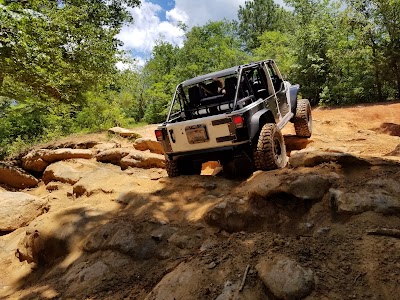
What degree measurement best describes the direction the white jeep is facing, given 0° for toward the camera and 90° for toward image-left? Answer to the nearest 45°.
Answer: approximately 225°

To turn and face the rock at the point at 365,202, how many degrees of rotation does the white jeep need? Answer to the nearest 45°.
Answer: approximately 135° to its right

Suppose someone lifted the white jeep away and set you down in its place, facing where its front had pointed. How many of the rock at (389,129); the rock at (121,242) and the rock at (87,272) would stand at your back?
2

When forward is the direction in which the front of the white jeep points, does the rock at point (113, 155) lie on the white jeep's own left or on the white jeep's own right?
on the white jeep's own left

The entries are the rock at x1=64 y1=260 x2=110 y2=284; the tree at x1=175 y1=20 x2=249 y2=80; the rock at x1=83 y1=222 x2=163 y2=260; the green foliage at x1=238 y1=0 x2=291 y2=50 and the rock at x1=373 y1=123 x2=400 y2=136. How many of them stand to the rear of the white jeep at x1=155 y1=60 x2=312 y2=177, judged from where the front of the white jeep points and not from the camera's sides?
2

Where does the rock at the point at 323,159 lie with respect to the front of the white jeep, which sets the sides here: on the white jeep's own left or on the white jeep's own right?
on the white jeep's own right

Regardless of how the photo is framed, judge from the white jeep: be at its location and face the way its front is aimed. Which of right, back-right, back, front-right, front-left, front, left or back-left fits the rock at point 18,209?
back-left

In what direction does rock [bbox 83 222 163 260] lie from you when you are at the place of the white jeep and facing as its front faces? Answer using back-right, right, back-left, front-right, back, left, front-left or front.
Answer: back

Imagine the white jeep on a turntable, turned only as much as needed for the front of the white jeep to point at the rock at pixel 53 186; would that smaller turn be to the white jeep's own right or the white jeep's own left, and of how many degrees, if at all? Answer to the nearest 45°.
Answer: approximately 135° to the white jeep's own left

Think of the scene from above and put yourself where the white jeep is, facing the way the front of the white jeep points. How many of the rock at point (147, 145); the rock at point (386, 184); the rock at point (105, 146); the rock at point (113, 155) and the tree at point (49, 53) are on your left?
4

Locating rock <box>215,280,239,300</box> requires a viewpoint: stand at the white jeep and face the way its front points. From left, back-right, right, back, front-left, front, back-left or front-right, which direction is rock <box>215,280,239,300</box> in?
back-right

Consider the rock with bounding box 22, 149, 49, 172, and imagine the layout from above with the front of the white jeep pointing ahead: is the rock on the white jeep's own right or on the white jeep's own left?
on the white jeep's own left

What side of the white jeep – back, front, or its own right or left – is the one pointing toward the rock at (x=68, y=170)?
left

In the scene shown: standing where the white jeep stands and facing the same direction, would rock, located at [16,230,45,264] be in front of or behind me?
behind

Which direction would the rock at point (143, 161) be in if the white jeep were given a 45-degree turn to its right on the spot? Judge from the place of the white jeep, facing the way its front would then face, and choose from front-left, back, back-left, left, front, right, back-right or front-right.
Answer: back-left

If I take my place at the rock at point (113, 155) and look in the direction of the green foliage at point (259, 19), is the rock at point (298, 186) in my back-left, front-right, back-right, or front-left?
back-right
